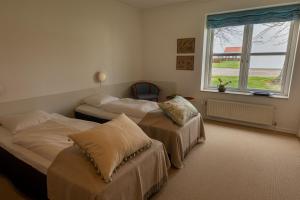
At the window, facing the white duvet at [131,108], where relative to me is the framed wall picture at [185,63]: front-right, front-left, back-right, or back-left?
front-right

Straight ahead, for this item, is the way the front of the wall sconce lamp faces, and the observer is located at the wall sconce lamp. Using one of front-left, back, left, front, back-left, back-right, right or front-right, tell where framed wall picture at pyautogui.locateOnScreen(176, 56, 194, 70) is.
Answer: front-left

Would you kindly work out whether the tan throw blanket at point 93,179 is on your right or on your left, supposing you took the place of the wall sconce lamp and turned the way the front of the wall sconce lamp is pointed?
on your right

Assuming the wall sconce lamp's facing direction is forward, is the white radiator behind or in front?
in front

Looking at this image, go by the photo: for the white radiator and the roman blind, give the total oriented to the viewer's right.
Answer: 0

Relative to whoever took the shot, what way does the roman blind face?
facing the viewer and to the left of the viewer

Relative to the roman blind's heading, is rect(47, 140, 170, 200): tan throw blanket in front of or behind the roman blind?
in front

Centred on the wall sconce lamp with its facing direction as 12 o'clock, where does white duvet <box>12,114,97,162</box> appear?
The white duvet is roughly at 2 o'clock from the wall sconce lamp.

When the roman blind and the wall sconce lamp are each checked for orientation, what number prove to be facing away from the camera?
0

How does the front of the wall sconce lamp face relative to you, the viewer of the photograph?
facing the viewer and to the right of the viewer

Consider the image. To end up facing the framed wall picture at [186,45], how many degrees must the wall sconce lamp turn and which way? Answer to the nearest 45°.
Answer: approximately 45° to its left

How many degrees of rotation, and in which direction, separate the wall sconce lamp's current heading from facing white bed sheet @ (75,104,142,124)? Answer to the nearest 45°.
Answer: approximately 45° to its right

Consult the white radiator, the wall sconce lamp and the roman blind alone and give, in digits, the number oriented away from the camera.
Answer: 0

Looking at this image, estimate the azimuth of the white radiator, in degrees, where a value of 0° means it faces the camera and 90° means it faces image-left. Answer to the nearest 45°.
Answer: approximately 45°

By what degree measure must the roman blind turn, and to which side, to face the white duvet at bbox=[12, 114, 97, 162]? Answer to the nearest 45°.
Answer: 0° — it already faces it

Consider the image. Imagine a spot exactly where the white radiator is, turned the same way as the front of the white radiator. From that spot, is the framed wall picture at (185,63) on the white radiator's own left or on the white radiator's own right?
on the white radiator's own right

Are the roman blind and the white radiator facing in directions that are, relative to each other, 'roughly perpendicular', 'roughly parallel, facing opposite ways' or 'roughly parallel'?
roughly parallel

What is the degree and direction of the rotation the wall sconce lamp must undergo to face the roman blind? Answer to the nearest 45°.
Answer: approximately 45° to its left
